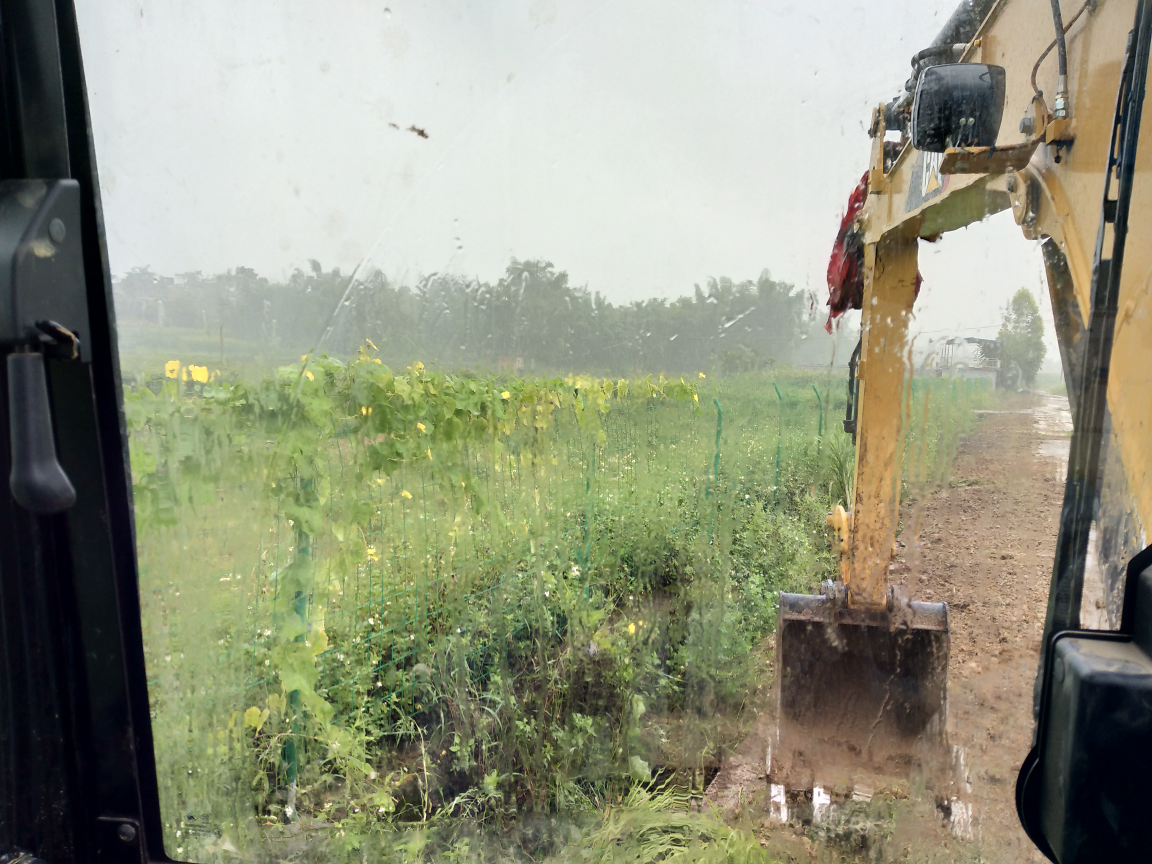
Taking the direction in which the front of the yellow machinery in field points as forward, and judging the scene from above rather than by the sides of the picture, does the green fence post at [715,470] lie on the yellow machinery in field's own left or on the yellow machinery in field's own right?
on the yellow machinery in field's own left

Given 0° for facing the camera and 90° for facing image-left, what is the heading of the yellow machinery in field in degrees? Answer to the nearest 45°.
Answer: approximately 180°
